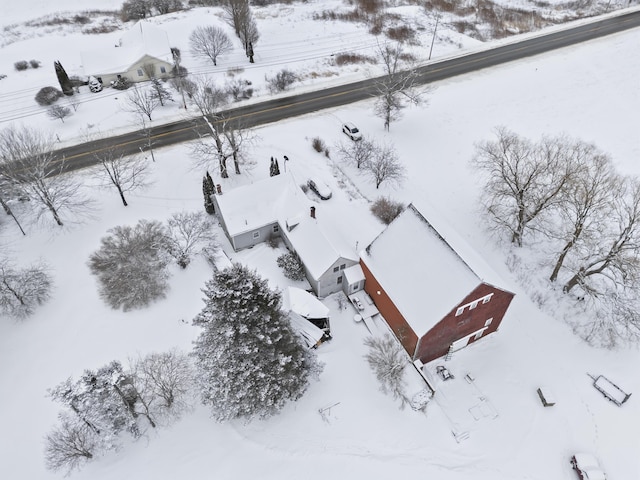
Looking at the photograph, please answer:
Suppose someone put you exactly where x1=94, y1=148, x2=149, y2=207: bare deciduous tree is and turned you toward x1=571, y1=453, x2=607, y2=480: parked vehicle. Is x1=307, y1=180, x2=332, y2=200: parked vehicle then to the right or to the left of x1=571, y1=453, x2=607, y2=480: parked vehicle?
left

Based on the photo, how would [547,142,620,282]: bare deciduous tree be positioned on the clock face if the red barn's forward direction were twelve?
The bare deciduous tree is roughly at 9 o'clock from the red barn.

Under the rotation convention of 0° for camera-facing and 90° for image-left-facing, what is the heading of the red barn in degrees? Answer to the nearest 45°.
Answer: approximately 315°

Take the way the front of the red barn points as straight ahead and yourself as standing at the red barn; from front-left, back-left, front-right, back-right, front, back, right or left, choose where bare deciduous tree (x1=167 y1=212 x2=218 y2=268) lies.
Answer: back-right

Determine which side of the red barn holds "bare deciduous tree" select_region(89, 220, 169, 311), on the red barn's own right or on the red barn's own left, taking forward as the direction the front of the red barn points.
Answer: on the red barn's own right
